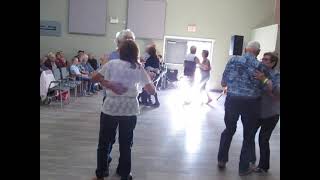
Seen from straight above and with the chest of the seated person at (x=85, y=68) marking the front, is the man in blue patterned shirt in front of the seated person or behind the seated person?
in front

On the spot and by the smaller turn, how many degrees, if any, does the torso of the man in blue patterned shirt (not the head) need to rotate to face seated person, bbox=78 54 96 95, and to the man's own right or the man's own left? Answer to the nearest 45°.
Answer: approximately 90° to the man's own left

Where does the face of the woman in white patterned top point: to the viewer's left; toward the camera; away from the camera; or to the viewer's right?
away from the camera

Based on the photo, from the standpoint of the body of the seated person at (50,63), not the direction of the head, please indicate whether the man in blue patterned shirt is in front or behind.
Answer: in front

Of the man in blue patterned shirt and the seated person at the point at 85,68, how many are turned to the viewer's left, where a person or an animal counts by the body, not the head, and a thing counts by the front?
0

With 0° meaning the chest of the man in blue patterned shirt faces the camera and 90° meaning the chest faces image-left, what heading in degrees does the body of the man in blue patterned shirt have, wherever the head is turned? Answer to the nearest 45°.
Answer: approximately 225°

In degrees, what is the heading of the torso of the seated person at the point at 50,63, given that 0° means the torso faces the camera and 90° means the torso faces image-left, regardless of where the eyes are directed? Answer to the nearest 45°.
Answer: approximately 315°

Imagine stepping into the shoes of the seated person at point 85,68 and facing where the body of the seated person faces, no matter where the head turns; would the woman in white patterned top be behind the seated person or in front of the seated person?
in front

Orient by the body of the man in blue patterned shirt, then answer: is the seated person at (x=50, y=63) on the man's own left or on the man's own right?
on the man's own left

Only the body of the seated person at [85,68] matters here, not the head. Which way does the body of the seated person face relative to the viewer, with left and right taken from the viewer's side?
facing the viewer and to the right of the viewer

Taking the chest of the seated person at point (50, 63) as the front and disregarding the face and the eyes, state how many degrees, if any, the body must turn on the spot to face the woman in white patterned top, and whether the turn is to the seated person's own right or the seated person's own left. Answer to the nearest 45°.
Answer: approximately 45° to the seated person's own right
